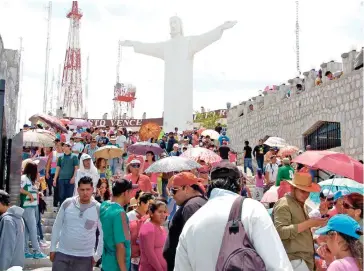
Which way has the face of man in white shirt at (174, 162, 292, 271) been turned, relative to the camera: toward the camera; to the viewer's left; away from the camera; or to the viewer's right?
away from the camera

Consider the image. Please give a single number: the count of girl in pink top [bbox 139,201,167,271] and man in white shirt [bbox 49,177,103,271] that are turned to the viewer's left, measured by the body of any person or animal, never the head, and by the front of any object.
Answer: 0

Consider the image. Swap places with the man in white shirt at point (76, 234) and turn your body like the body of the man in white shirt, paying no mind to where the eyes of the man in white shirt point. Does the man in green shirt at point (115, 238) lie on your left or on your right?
on your left

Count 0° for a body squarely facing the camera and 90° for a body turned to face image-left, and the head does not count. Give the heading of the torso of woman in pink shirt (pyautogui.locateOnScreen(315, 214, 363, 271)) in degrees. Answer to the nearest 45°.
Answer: approximately 90°

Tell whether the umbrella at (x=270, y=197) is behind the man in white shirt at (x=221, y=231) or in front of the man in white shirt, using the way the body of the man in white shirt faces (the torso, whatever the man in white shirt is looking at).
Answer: in front

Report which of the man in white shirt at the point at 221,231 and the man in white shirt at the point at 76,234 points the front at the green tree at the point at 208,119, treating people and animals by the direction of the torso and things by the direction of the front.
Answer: the man in white shirt at the point at 221,231

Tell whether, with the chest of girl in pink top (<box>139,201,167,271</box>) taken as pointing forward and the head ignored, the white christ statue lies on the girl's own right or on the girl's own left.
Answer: on the girl's own left

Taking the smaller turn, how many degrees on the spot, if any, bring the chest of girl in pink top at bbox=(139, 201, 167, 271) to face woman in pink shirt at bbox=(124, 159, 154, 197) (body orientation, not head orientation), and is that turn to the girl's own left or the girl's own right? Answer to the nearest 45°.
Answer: approximately 135° to the girl's own left

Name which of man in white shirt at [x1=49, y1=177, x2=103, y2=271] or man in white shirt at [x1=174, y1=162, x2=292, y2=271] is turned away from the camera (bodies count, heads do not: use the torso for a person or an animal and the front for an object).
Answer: man in white shirt at [x1=174, y1=162, x2=292, y2=271]

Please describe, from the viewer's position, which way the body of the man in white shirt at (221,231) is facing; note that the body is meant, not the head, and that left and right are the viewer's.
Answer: facing away from the viewer

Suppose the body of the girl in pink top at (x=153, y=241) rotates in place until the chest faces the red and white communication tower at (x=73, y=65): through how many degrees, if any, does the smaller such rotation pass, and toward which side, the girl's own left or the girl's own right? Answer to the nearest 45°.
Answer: approximately 135° to the girl's own left

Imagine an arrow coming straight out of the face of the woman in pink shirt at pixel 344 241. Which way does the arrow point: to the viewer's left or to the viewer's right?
to the viewer's left

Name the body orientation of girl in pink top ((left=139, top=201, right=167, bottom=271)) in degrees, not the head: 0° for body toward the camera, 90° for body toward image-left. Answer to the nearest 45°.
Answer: approximately 315°
